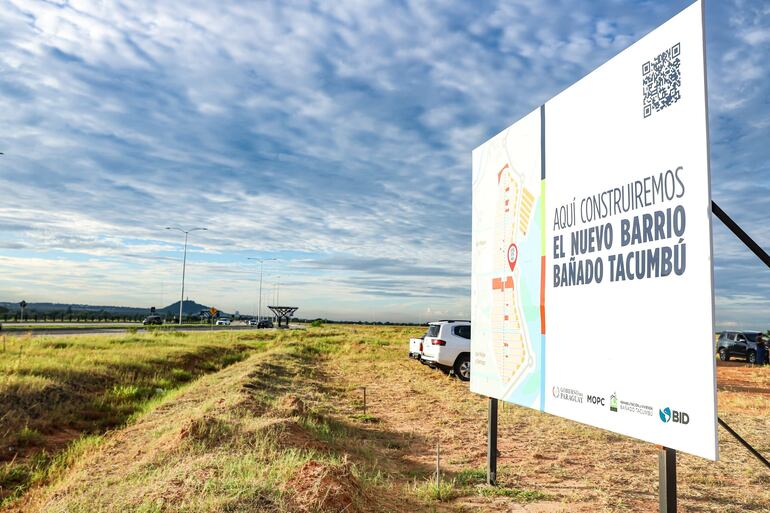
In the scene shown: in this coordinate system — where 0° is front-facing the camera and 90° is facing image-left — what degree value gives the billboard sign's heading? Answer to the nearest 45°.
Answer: approximately 45°

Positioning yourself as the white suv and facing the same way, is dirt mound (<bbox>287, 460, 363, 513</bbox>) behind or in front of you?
behind

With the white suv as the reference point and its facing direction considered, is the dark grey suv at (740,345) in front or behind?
in front

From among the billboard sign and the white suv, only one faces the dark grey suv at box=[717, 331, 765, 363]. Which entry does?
the white suv

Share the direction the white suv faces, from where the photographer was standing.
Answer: facing away from the viewer and to the right of the viewer

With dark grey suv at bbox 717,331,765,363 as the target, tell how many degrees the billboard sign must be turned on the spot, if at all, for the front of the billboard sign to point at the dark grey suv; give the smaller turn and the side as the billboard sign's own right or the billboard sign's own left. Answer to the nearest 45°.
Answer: approximately 135° to the billboard sign's own right

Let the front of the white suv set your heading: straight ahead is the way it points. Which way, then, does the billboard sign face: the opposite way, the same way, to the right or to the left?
the opposite way

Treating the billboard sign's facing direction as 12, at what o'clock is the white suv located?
The white suv is roughly at 4 o'clock from the billboard sign.

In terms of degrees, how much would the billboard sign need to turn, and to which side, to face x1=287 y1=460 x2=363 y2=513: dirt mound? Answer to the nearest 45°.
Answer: approximately 45° to its right
